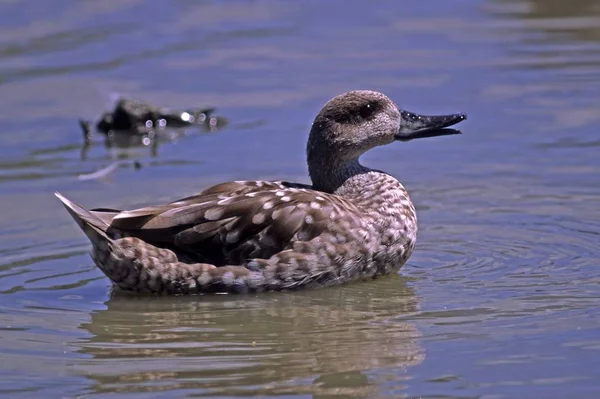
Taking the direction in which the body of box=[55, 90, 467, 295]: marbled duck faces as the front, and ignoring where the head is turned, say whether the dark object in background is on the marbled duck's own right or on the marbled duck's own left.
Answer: on the marbled duck's own left

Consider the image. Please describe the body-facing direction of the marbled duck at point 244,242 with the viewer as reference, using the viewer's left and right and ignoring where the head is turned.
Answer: facing to the right of the viewer
